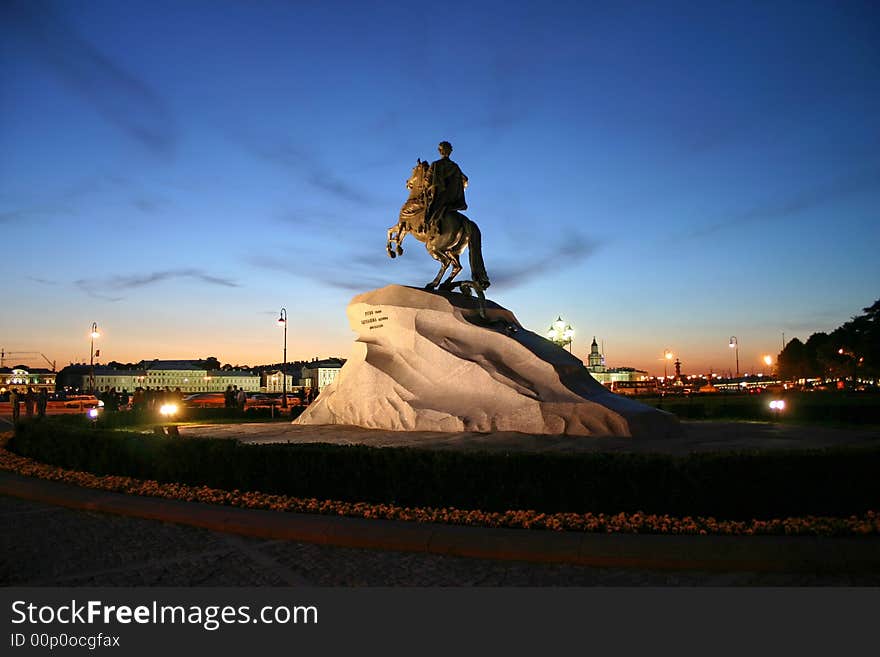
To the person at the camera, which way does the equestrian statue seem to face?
facing away from the viewer and to the left of the viewer

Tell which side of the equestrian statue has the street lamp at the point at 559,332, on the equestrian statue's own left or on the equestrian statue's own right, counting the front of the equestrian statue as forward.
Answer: on the equestrian statue's own right
